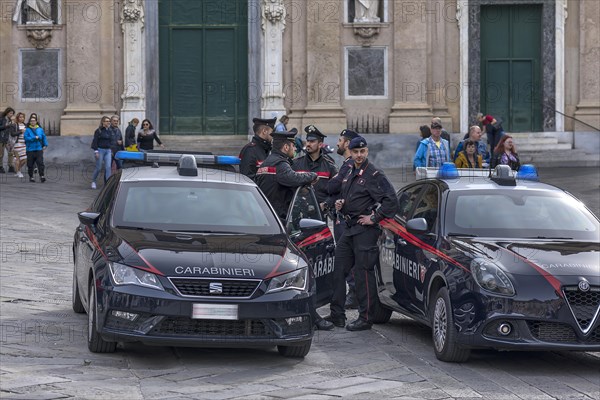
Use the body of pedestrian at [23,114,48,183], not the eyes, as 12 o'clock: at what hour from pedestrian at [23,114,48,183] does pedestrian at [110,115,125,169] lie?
pedestrian at [110,115,125,169] is roughly at 9 o'clock from pedestrian at [23,114,48,183].

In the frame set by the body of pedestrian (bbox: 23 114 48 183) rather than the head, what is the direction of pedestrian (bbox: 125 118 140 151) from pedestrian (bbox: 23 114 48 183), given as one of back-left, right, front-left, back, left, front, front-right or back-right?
back-left

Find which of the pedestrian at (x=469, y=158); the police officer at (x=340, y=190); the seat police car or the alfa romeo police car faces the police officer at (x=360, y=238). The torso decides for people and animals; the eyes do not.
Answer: the pedestrian

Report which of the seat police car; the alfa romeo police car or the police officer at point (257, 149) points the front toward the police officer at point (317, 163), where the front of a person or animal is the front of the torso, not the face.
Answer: the police officer at point (257, 149)

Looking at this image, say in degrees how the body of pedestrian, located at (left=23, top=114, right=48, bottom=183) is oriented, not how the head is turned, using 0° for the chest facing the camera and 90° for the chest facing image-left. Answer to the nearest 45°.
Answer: approximately 0°

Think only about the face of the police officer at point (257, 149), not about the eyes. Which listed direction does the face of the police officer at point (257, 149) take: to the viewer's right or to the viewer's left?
to the viewer's right

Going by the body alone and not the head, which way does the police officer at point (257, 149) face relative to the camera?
to the viewer's right
